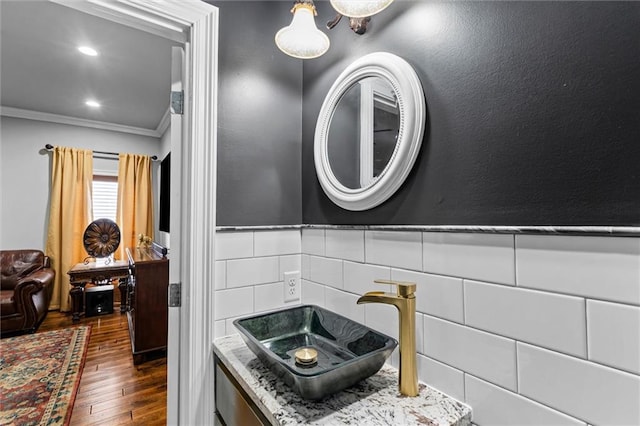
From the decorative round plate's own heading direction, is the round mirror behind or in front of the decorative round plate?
in front

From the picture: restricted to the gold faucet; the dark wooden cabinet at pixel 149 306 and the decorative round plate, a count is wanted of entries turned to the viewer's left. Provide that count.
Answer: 2

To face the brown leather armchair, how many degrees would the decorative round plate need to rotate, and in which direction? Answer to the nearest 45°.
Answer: approximately 45° to its right

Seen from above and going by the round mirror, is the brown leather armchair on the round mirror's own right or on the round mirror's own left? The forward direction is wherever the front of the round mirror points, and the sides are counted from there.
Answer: on the round mirror's own right

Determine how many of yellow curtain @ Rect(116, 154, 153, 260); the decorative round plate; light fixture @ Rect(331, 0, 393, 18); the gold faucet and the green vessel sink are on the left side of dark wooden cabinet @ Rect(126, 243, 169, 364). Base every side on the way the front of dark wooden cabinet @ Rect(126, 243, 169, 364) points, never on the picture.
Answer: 3

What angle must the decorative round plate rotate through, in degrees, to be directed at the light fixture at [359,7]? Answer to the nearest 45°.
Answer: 0° — it already faces it

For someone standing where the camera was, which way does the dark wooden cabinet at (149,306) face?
facing to the left of the viewer

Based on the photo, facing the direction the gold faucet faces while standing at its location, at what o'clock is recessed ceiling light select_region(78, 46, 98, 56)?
The recessed ceiling light is roughly at 1 o'clock from the gold faucet.

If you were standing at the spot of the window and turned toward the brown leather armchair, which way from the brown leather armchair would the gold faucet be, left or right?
left

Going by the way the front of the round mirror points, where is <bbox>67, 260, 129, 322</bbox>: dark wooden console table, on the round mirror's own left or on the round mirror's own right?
on the round mirror's own right

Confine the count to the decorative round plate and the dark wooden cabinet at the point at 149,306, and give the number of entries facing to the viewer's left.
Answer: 1

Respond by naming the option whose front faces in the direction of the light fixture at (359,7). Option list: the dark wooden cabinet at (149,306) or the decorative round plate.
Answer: the decorative round plate

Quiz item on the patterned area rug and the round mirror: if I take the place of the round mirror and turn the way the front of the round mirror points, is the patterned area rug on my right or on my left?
on my right

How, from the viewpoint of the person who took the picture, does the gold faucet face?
facing to the left of the viewer

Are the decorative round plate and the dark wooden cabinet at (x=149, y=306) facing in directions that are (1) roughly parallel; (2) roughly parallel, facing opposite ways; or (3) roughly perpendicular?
roughly perpendicular
